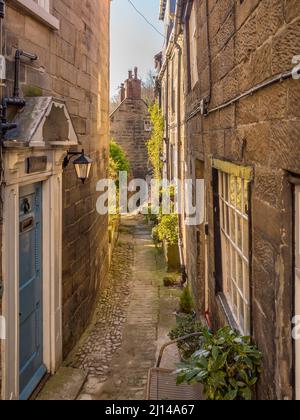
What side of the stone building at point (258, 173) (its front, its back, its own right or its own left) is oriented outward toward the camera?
left

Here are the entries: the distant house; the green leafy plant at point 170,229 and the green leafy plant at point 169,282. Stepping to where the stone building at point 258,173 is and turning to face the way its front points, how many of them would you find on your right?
3

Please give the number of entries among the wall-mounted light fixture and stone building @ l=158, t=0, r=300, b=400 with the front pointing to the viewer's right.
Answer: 1

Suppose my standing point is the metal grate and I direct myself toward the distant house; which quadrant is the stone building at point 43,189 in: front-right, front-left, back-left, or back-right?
front-left

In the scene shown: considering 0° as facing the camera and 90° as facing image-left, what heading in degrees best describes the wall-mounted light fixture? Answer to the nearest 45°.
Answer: approximately 270°

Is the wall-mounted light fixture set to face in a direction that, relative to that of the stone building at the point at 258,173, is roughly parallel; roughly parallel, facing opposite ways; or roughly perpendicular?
roughly parallel, facing opposite ways
